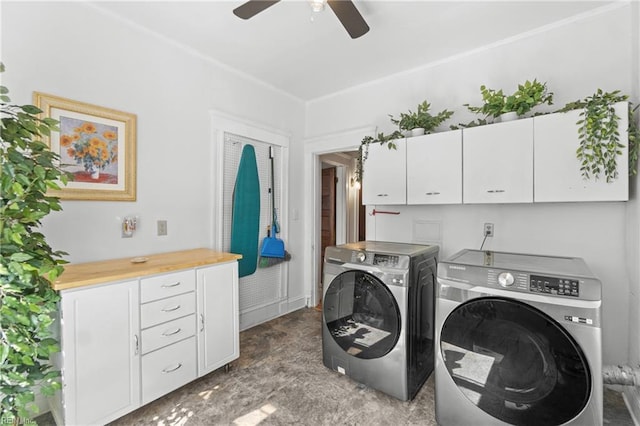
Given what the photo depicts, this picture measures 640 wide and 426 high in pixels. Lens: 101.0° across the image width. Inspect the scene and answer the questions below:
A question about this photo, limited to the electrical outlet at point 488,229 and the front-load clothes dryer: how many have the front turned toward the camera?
2

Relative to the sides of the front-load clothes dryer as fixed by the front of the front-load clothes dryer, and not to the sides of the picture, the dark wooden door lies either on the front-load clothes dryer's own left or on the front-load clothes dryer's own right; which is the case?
on the front-load clothes dryer's own right

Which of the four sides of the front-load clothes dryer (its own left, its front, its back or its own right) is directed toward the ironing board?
right

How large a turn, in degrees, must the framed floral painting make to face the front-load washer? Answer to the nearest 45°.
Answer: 0° — it already faces it

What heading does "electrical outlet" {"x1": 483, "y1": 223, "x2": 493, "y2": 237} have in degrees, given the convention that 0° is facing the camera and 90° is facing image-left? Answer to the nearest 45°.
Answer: approximately 0°

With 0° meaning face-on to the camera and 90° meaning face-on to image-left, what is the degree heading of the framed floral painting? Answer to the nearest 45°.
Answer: approximately 315°

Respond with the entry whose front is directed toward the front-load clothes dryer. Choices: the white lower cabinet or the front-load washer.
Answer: the white lower cabinet

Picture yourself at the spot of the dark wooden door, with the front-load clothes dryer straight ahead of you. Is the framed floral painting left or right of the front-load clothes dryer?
right

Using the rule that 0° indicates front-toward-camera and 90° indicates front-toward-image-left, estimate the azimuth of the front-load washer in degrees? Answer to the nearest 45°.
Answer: approximately 45°
